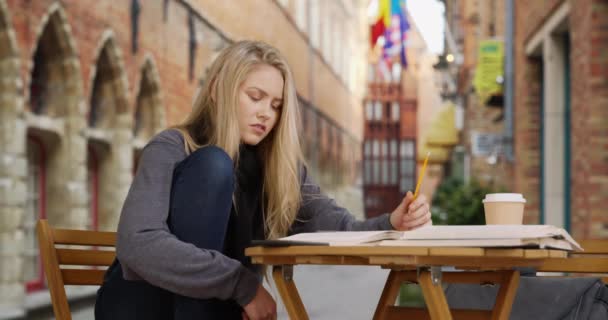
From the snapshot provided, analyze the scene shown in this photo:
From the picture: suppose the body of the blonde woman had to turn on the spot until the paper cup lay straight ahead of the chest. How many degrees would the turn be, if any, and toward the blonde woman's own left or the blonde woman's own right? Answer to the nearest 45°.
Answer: approximately 45° to the blonde woman's own left

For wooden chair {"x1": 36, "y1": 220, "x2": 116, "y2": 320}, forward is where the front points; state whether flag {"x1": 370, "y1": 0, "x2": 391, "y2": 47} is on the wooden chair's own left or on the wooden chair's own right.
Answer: on the wooden chair's own left

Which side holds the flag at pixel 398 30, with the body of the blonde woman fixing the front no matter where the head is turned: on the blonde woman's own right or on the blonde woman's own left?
on the blonde woman's own left

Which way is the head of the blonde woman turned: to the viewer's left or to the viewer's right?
to the viewer's right

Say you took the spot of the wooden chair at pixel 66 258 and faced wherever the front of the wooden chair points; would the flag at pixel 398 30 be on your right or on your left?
on your left
